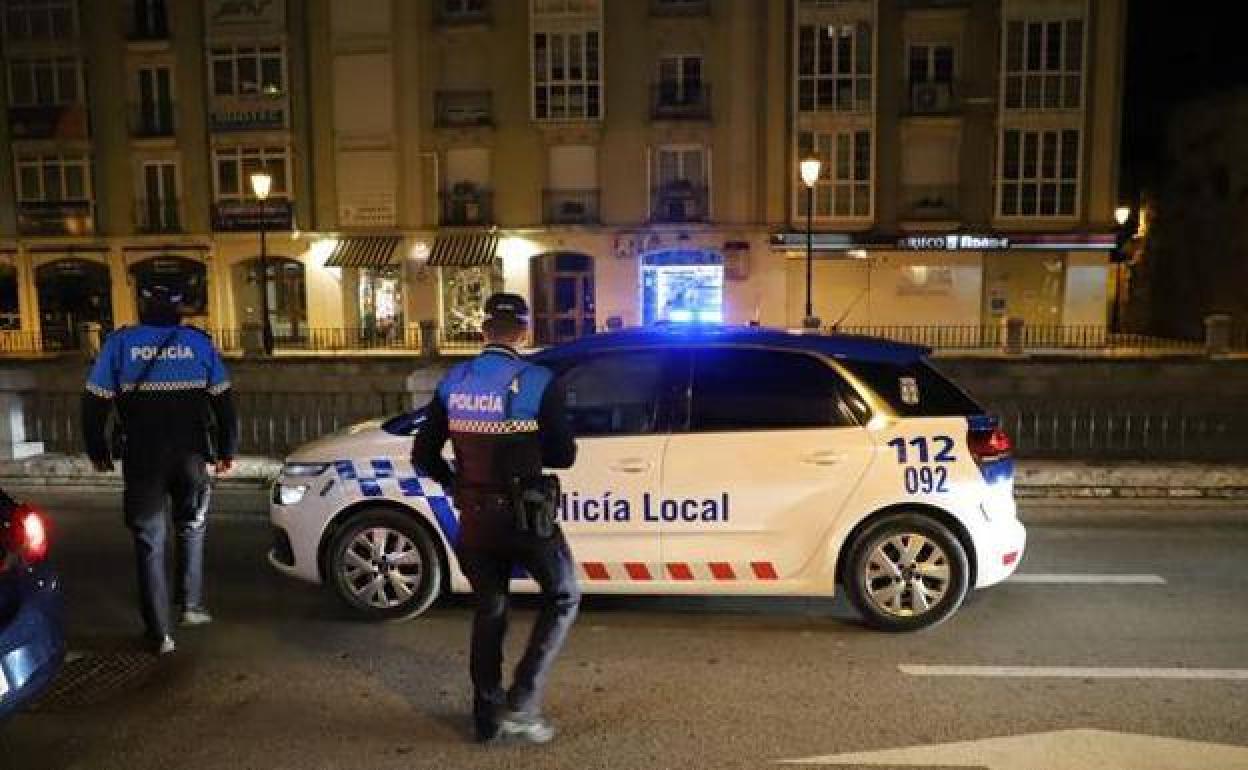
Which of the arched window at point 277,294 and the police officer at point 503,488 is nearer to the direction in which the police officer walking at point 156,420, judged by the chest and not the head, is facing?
the arched window

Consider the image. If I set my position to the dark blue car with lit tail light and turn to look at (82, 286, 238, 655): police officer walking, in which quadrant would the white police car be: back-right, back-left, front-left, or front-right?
front-right

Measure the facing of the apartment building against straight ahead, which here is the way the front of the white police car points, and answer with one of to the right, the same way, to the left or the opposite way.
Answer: to the left

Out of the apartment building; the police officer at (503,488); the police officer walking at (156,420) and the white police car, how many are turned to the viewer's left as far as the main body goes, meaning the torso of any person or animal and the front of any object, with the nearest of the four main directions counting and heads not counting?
1

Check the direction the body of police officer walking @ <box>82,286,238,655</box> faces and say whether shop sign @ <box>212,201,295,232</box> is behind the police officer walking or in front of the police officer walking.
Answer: in front

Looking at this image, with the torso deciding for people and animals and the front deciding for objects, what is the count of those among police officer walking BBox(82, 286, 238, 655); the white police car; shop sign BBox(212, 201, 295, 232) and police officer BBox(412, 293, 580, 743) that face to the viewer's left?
1

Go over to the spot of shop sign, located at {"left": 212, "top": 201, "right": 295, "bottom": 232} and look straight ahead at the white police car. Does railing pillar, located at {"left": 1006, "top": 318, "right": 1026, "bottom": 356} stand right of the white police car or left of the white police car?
left

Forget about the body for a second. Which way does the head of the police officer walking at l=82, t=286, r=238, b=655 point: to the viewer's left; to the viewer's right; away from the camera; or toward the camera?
away from the camera

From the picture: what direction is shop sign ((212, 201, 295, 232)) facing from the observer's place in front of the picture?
facing the viewer

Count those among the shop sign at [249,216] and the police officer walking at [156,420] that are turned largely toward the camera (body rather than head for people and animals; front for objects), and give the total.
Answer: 1

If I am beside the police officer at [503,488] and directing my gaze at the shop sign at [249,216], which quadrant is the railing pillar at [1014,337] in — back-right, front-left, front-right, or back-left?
front-right

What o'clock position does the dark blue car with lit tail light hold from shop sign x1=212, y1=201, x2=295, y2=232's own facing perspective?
The dark blue car with lit tail light is roughly at 12 o'clock from the shop sign.

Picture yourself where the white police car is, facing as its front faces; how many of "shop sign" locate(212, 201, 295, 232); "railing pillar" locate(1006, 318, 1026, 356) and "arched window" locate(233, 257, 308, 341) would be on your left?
0

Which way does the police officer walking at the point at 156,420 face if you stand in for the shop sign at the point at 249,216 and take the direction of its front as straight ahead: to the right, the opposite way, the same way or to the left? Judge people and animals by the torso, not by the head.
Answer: the opposite way

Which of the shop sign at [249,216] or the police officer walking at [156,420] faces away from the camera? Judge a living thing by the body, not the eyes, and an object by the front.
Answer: the police officer walking

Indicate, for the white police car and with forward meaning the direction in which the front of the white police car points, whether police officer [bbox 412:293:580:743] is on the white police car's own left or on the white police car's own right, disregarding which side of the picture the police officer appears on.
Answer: on the white police car's own left

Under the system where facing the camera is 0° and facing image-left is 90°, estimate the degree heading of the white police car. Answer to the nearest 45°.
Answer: approximately 90°

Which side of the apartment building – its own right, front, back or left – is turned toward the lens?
front

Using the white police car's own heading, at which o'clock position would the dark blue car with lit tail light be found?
The dark blue car with lit tail light is roughly at 11 o'clock from the white police car.

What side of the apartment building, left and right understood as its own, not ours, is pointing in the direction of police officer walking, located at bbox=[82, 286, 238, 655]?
front
